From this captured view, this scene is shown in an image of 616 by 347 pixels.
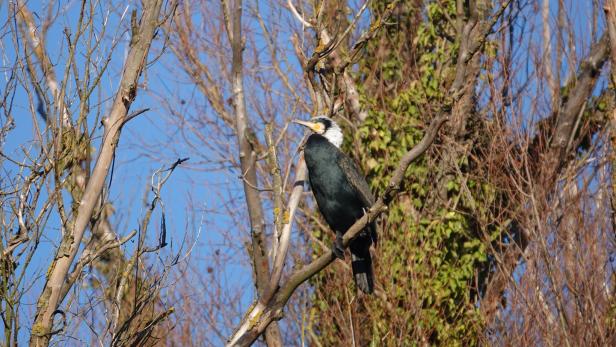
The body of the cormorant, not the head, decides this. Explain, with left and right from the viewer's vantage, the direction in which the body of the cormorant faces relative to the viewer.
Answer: facing the viewer and to the left of the viewer

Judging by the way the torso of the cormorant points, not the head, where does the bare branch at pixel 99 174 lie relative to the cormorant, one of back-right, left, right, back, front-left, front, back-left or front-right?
front
